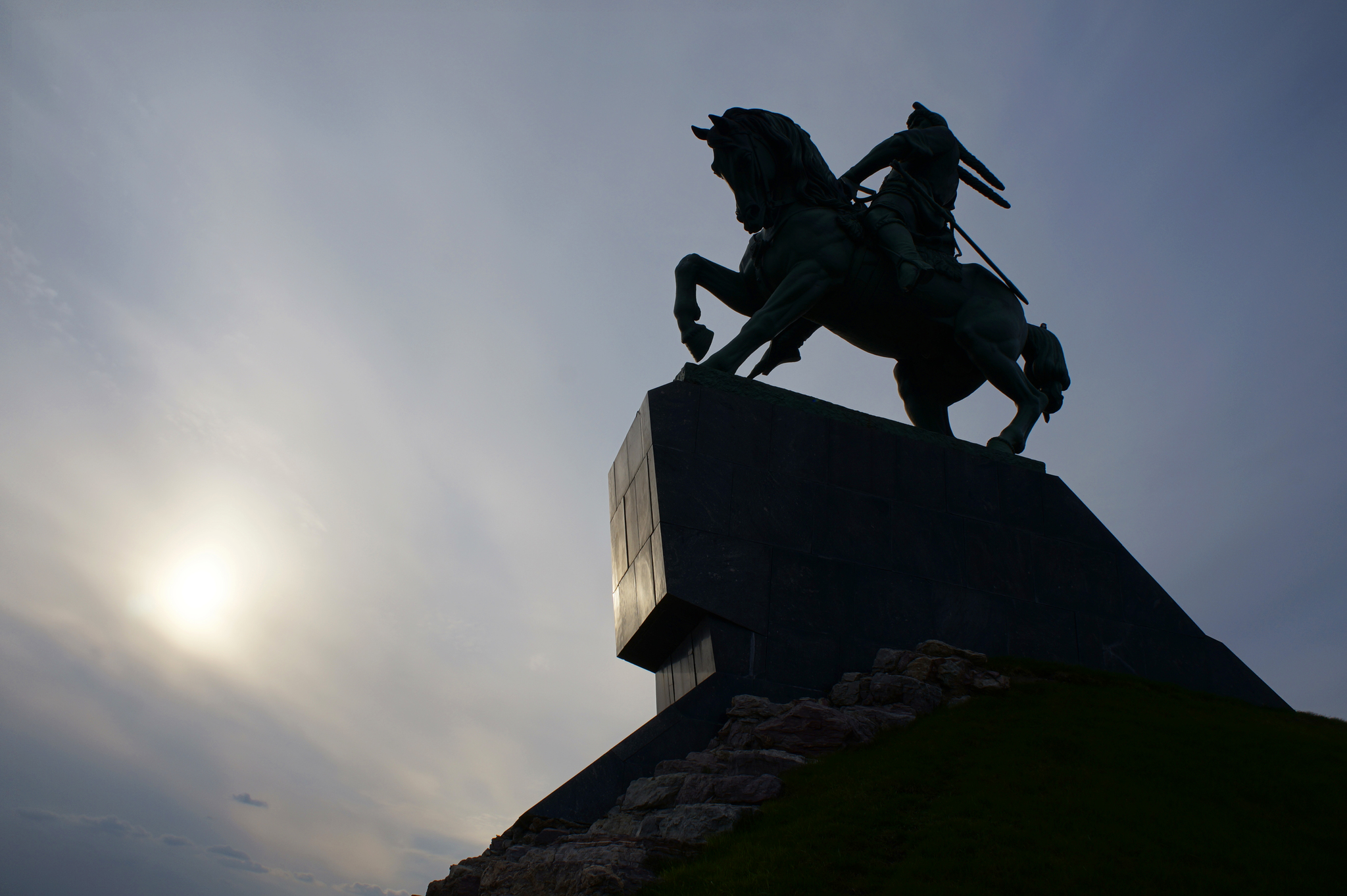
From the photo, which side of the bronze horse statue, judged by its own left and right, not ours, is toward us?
left
